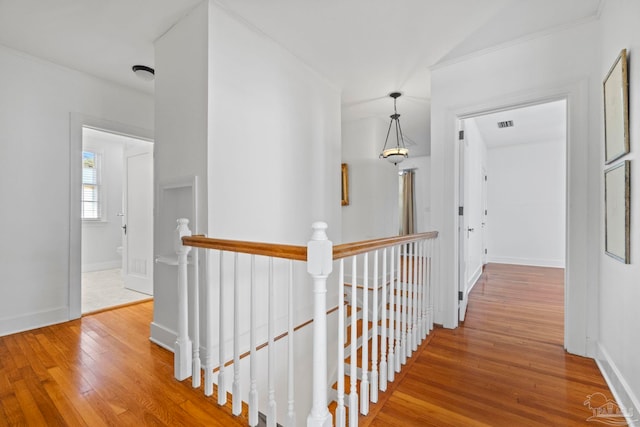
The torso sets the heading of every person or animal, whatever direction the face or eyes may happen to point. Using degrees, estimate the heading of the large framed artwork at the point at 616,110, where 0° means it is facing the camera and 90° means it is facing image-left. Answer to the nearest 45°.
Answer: approximately 90°

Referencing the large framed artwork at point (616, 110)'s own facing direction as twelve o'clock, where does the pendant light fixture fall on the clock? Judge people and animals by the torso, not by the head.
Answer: The pendant light fixture is roughly at 1 o'clock from the large framed artwork.

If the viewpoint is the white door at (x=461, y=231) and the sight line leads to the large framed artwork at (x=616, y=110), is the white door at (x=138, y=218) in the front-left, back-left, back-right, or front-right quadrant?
back-right

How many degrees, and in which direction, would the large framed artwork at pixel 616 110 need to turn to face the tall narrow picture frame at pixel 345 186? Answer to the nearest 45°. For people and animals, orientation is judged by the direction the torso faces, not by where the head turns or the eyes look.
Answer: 0° — it already faces it
